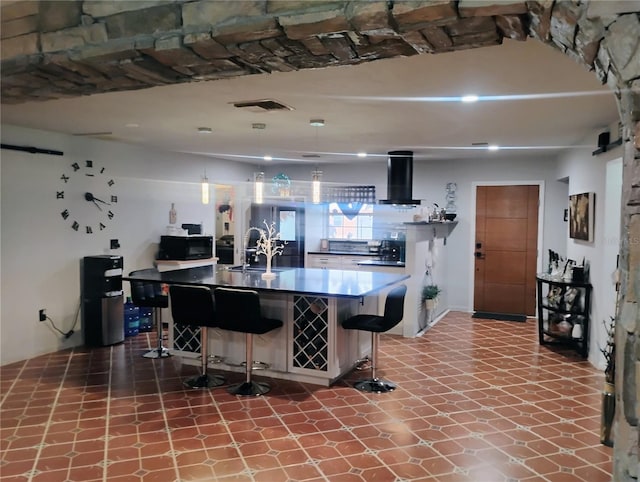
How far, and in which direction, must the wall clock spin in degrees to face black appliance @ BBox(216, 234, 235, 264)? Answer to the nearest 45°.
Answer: approximately 90° to its left

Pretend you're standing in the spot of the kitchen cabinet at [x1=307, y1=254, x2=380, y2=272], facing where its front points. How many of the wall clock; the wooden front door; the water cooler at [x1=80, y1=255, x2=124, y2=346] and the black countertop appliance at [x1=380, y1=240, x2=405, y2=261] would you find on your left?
2

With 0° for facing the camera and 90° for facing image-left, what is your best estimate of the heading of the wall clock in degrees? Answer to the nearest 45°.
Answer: approximately 315°

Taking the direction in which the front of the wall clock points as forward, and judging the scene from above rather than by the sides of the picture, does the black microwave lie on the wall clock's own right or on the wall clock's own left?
on the wall clock's own left

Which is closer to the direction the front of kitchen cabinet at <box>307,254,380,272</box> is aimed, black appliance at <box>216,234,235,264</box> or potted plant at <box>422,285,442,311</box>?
the potted plant

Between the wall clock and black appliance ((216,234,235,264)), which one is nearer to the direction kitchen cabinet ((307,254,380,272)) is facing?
the wall clock

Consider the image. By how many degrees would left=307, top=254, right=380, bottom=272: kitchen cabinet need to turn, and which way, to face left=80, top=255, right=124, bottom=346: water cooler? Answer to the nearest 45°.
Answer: approximately 45° to its right

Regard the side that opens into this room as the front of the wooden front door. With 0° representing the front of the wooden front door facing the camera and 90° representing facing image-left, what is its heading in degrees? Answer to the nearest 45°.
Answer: approximately 0°
